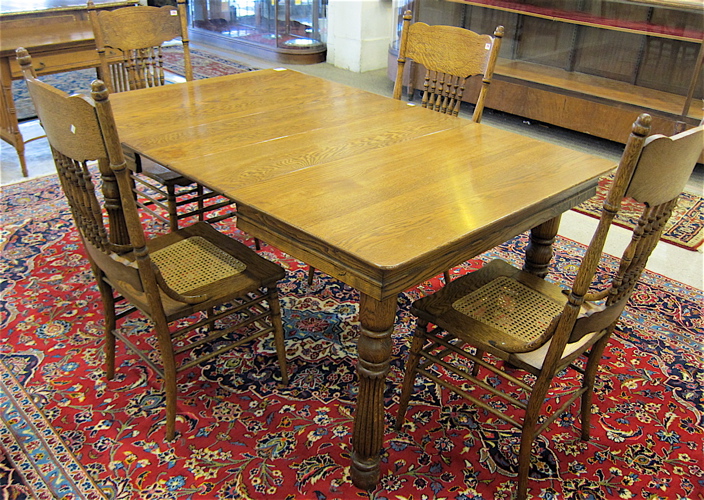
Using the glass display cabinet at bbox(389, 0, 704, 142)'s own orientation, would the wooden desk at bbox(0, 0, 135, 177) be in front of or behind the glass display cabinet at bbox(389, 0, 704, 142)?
in front

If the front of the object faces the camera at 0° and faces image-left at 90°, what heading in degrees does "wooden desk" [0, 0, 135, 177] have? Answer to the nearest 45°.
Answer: approximately 315°

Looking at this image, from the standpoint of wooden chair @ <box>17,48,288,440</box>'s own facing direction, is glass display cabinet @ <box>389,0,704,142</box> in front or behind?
in front

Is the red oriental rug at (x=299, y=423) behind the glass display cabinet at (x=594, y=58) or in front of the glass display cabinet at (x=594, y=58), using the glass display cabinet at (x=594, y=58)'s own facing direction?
in front

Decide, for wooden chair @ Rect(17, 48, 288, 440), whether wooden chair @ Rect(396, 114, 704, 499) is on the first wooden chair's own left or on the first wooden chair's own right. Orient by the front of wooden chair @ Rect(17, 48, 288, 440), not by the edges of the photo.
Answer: on the first wooden chair's own right

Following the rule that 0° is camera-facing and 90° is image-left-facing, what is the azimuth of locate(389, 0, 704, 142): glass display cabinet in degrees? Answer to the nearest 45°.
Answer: approximately 45°

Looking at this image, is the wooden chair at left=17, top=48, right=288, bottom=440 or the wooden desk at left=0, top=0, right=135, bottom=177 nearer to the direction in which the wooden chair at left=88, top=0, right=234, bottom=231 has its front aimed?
the wooden chair

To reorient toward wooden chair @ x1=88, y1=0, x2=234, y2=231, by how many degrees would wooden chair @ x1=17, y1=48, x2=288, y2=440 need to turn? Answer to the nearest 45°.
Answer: approximately 45° to its left

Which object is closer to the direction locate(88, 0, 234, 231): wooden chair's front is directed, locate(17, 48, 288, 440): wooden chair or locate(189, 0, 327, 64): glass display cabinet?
the wooden chair

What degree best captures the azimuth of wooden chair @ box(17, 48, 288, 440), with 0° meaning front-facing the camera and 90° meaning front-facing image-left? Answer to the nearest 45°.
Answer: approximately 225°

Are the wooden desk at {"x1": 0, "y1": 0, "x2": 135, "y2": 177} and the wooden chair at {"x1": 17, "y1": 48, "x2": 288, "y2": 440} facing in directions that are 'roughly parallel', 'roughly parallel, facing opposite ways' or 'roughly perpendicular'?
roughly perpendicular
